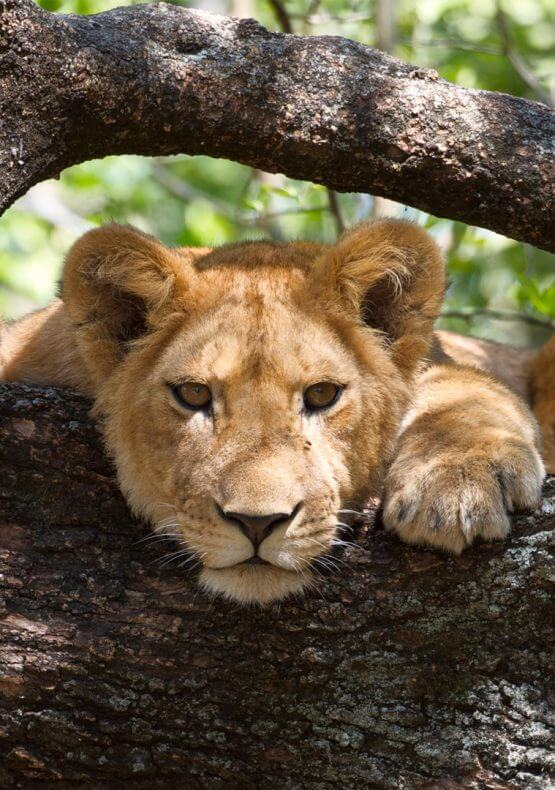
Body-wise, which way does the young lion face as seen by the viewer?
toward the camera
